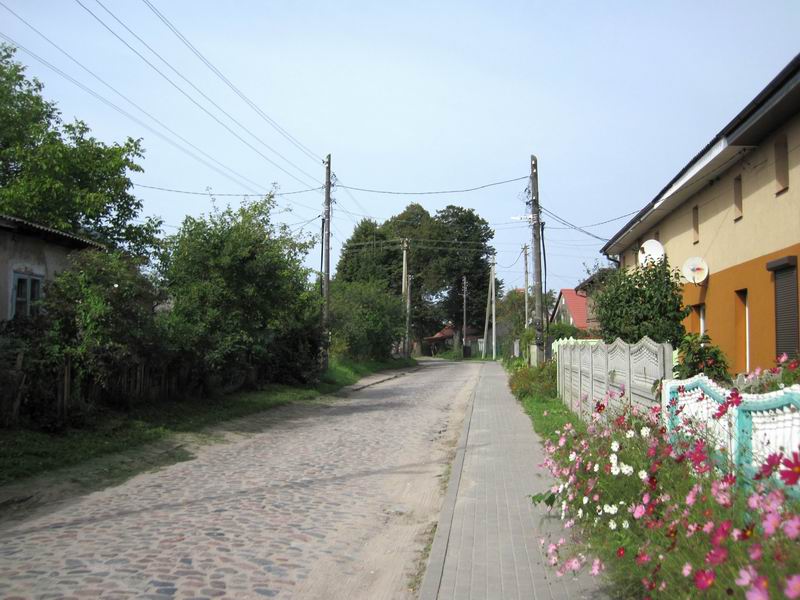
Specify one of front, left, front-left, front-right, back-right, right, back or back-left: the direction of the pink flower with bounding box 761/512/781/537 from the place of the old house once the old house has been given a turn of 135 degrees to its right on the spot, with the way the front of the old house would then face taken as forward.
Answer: left

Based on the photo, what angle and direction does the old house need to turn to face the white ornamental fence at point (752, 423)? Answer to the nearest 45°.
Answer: approximately 45° to its right

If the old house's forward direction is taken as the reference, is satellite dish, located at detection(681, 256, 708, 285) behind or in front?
in front

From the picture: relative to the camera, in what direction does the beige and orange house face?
facing the viewer and to the left of the viewer

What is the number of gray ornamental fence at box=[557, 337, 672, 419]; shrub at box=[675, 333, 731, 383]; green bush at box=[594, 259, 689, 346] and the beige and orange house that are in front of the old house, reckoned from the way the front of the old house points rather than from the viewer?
4

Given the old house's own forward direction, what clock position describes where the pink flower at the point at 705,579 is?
The pink flower is roughly at 1 o'clock from the old house.

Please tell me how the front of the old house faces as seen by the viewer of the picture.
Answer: facing the viewer and to the right of the viewer

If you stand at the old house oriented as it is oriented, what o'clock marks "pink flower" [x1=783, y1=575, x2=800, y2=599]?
The pink flower is roughly at 1 o'clock from the old house.

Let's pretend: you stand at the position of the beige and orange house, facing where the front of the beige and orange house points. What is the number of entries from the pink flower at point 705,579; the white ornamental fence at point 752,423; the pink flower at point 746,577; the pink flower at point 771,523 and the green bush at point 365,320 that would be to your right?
1

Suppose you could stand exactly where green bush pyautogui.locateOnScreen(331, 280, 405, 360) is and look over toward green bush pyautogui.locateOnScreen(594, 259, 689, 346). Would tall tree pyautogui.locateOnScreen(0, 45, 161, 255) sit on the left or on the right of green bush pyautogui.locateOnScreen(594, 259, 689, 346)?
right

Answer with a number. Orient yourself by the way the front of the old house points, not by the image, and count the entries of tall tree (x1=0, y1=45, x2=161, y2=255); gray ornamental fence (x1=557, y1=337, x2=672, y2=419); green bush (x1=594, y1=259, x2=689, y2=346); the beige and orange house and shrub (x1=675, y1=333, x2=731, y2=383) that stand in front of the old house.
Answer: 4

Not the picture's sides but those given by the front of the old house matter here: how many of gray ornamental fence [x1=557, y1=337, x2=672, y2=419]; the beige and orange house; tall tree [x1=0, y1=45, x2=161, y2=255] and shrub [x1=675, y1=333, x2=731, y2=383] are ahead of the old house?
3

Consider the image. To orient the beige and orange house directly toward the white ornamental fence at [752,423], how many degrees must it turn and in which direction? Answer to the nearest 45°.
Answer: approximately 45° to its left

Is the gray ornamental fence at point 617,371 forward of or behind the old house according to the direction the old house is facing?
forward

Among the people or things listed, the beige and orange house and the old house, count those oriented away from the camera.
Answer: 0

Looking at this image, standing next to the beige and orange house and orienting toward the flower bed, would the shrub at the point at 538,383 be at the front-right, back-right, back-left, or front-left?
back-right
